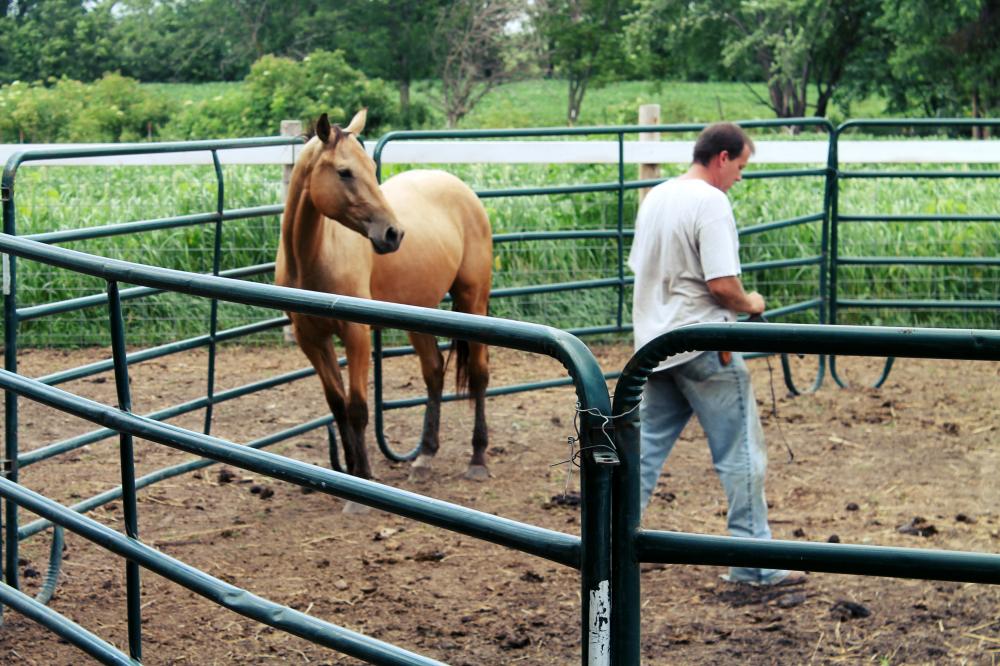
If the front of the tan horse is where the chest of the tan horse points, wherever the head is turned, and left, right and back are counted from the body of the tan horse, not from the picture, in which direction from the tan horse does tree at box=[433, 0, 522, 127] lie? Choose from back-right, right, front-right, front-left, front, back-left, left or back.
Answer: back-right

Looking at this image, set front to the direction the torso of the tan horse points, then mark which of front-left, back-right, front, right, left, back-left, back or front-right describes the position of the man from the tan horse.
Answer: left

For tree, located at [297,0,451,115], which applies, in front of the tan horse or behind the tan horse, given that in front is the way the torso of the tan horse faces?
behind

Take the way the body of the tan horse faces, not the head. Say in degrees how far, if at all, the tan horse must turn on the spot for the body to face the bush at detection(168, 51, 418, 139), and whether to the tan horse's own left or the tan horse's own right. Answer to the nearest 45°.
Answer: approximately 135° to the tan horse's own right

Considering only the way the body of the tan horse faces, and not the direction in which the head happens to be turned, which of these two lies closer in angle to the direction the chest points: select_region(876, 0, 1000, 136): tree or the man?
the man

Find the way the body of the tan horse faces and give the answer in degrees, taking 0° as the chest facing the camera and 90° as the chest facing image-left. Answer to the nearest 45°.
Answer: approximately 45°

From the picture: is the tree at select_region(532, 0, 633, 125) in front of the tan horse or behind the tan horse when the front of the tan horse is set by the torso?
behind

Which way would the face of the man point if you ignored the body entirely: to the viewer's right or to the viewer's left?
to the viewer's right
